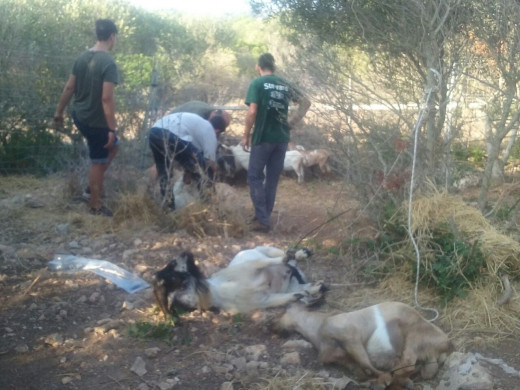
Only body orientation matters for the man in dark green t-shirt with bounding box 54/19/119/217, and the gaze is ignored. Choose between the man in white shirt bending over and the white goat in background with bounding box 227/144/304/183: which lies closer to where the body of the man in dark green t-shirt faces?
the white goat in background

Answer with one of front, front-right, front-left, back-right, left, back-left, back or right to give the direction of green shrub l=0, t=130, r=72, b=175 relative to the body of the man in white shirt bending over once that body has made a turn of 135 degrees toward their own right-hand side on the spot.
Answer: right

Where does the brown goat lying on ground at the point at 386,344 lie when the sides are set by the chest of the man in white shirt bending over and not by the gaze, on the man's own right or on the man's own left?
on the man's own right

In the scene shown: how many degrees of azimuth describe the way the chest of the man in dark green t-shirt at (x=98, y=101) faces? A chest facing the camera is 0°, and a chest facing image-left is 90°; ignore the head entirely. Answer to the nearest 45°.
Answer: approximately 225°

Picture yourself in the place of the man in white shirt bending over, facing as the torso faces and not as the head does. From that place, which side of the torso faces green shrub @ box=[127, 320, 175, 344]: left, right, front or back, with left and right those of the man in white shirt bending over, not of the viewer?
right

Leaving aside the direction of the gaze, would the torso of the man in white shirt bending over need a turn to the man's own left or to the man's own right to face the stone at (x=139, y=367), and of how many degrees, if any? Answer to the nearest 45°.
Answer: approximately 90° to the man's own right

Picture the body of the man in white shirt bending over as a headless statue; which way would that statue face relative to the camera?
to the viewer's right

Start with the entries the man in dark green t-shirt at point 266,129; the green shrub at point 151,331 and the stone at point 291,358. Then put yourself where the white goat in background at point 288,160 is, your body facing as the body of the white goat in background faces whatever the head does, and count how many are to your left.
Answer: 3

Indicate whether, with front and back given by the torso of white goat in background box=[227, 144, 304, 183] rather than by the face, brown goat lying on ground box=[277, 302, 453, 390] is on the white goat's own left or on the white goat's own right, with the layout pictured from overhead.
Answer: on the white goat's own left

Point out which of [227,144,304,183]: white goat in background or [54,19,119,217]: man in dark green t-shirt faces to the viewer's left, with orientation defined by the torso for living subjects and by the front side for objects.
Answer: the white goat in background

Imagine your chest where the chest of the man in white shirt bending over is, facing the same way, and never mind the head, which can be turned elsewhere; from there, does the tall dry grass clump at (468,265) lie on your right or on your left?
on your right

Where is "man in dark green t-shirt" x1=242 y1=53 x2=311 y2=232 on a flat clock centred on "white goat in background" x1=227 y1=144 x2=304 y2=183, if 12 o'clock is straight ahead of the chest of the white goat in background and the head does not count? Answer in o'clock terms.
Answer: The man in dark green t-shirt is roughly at 9 o'clock from the white goat in background.
